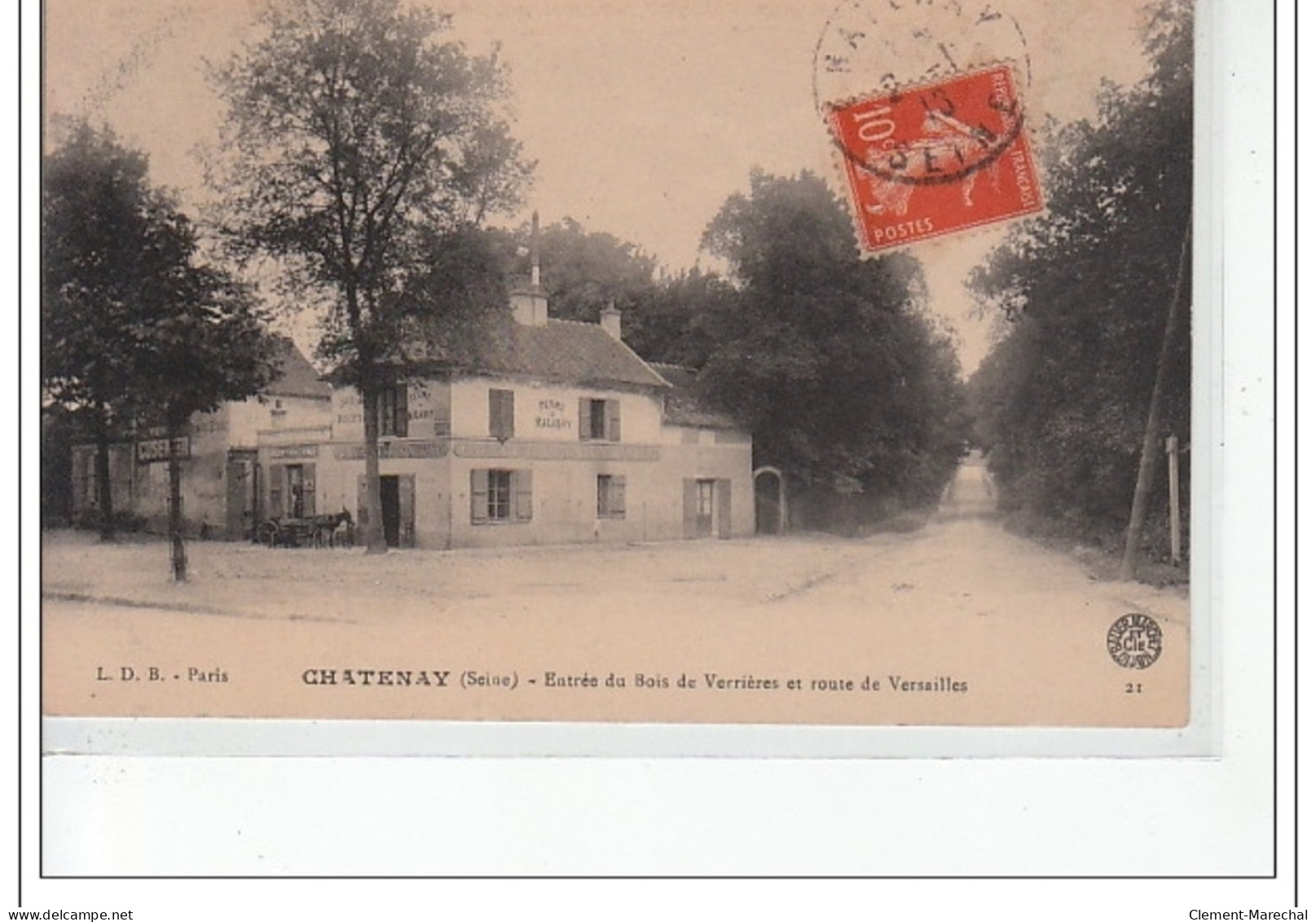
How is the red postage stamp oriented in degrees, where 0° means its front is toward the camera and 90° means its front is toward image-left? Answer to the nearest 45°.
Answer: approximately 0°
